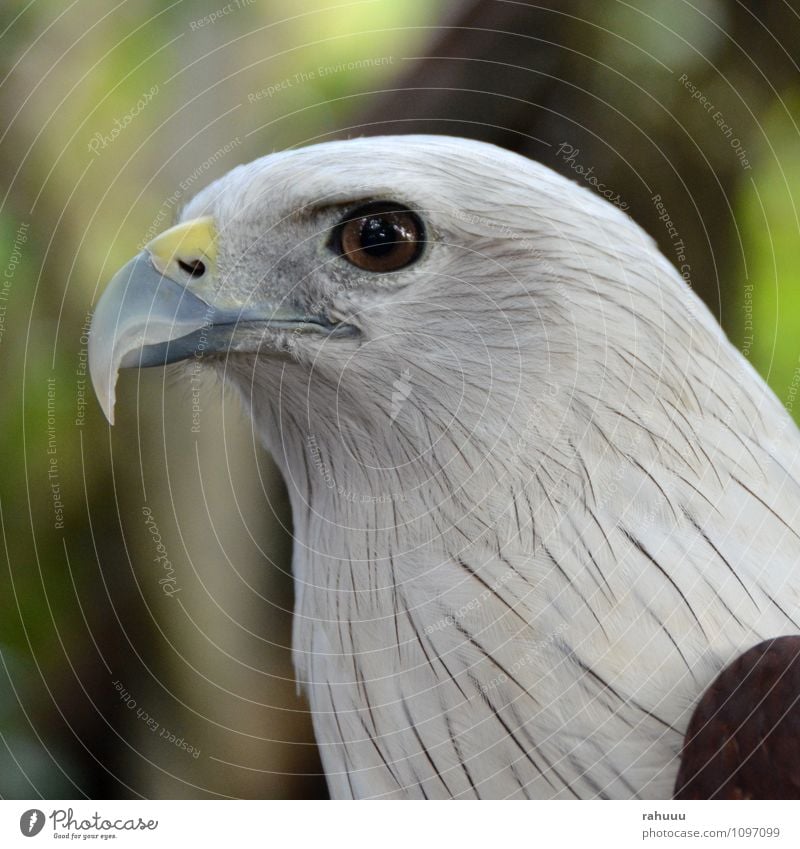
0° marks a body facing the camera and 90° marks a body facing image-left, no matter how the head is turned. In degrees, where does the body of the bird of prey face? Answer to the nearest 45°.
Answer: approximately 90°
